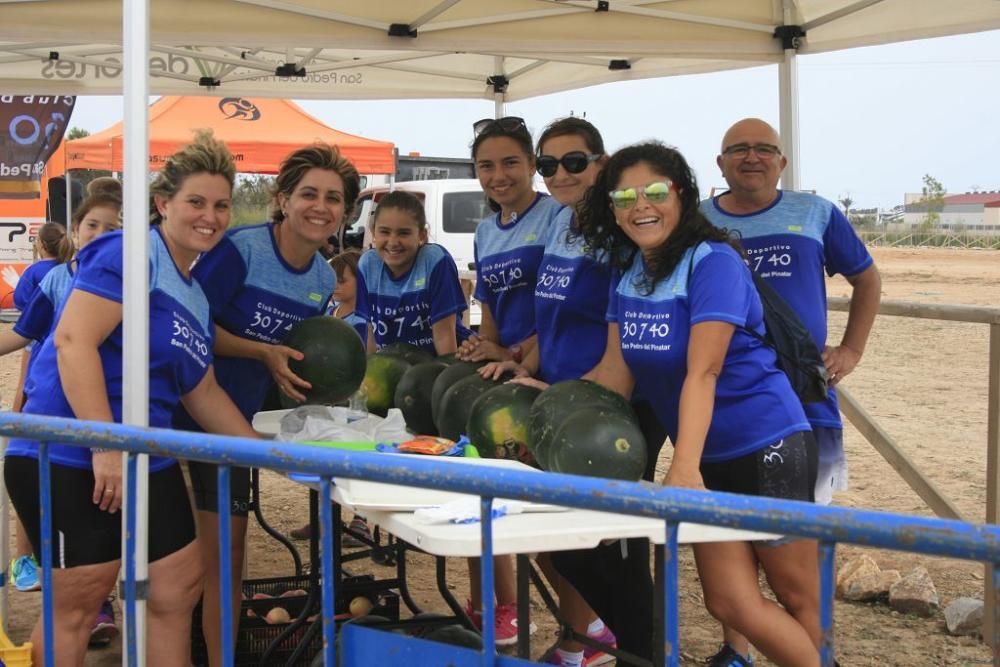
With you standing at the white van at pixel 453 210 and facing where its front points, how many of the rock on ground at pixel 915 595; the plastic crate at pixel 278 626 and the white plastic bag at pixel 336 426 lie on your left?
3

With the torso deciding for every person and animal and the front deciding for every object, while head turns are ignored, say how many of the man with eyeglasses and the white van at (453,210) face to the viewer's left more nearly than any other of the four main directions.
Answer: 1

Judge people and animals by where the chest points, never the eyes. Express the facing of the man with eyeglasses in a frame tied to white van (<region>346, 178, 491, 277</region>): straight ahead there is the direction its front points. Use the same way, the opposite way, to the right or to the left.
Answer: to the left

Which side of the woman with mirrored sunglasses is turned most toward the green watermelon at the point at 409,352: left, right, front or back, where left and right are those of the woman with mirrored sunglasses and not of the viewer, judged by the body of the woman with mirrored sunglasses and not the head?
right

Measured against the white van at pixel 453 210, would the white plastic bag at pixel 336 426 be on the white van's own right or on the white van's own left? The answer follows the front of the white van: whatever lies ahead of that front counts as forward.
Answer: on the white van's own left

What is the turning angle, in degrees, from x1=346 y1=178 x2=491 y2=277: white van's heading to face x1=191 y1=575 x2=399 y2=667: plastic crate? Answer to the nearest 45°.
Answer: approximately 90° to its left

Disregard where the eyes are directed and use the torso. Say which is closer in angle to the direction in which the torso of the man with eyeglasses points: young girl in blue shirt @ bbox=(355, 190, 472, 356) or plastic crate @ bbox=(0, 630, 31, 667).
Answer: the plastic crate

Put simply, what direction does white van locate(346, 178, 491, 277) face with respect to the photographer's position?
facing to the left of the viewer

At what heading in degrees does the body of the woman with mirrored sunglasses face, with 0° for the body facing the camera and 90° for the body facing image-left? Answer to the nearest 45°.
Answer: approximately 45°

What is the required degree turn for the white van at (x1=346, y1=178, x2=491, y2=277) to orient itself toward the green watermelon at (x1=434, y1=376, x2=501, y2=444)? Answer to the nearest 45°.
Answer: approximately 90° to its left
